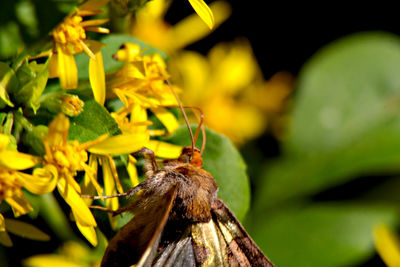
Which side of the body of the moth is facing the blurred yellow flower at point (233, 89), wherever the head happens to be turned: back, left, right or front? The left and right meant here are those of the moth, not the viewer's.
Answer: front

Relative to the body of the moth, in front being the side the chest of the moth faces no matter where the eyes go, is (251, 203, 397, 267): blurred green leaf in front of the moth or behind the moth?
in front

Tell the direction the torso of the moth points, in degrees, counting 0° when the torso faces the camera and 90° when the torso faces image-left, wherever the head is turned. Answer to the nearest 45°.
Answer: approximately 180°

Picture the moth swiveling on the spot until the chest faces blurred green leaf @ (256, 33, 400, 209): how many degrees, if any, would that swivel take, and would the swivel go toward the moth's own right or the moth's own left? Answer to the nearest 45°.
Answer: approximately 45° to the moth's own right

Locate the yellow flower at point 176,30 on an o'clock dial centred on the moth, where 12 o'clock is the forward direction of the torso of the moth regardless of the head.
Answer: The yellow flower is roughly at 12 o'clock from the moth.
